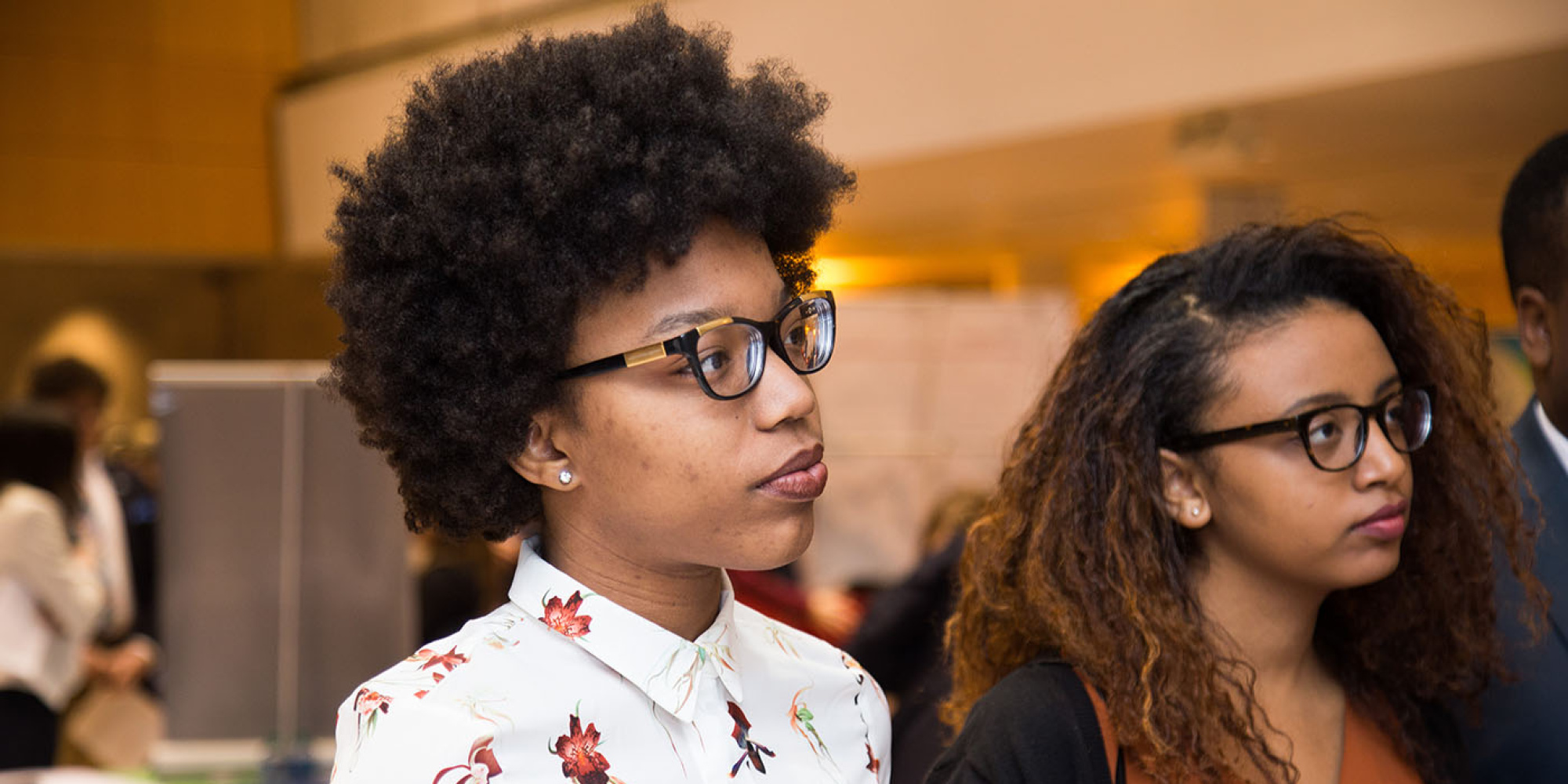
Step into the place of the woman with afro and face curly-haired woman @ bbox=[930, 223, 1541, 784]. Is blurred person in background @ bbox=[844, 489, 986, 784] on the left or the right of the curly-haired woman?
left

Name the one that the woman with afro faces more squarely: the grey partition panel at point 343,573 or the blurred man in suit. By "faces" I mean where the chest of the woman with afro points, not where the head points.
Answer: the blurred man in suit

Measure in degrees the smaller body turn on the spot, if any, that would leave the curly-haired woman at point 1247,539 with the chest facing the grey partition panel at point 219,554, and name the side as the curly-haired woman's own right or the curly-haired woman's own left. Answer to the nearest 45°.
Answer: approximately 180°

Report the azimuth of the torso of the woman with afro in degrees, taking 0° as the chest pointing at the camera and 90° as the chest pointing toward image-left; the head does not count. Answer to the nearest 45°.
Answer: approximately 315°

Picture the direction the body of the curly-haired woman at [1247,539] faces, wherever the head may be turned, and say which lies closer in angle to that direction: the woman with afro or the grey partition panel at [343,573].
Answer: the woman with afro

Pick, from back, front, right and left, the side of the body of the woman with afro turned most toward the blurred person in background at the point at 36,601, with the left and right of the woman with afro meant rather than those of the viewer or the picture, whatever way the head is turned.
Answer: back

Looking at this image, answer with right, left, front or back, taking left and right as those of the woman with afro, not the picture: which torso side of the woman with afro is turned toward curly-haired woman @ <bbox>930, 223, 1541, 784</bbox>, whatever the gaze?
left

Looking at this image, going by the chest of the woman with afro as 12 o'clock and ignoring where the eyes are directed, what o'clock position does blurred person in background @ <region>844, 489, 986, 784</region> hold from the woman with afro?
The blurred person in background is roughly at 8 o'clock from the woman with afro.

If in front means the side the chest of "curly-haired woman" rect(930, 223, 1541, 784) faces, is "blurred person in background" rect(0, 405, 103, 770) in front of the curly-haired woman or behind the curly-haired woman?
behind

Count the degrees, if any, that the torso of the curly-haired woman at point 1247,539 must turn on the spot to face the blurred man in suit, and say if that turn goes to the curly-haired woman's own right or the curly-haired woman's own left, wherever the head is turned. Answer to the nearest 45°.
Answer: approximately 90° to the curly-haired woman's own left

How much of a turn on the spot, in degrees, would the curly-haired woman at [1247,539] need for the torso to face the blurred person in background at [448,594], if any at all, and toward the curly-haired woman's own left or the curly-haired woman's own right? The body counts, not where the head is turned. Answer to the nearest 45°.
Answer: approximately 180°

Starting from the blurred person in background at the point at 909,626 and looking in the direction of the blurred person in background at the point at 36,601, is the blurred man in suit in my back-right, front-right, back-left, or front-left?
back-left

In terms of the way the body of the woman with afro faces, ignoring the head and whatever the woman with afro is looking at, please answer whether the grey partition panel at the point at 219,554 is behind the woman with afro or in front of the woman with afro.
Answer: behind
